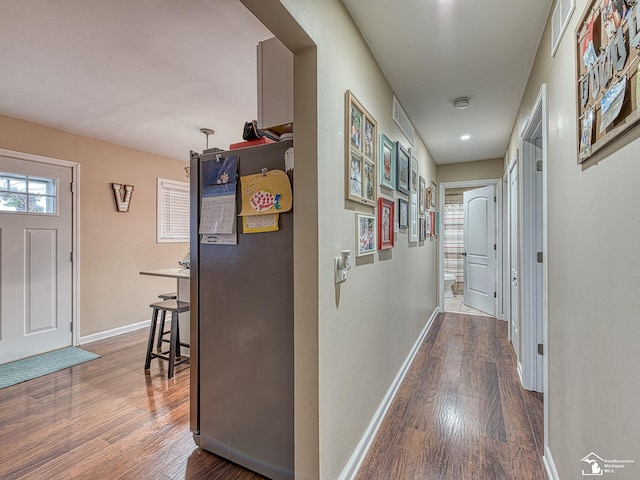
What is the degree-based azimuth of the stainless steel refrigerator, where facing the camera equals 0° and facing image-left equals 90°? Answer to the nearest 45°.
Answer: approximately 135°

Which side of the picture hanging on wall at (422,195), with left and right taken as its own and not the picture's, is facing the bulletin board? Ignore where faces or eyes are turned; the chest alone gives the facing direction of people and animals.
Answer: right

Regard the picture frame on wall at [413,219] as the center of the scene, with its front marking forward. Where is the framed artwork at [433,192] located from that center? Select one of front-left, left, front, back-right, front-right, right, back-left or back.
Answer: left

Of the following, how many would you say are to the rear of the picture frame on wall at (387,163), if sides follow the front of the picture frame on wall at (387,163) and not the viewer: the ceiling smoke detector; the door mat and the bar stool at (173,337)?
2

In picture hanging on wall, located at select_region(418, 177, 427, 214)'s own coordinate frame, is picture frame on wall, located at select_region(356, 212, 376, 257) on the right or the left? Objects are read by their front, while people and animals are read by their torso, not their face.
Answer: on its right

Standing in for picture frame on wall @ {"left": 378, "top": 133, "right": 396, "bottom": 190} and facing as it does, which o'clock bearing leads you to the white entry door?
The white entry door is roughly at 6 o'clock from the picture frame on wall.

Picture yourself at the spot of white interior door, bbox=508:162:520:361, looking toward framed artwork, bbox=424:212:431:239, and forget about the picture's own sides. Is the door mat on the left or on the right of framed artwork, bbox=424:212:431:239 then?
left

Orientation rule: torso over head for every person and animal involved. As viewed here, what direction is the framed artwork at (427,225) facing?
to the viewer's right

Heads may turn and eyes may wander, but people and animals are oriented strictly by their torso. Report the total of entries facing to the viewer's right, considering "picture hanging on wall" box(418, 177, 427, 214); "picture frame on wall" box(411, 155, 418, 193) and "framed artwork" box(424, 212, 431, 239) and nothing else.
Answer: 3

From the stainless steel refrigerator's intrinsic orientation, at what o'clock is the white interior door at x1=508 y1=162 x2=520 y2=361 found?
The white interior door is roughly at 4 o'clock from the stainless steel refrigerator.

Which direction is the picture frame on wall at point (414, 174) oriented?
to the viewer's right
